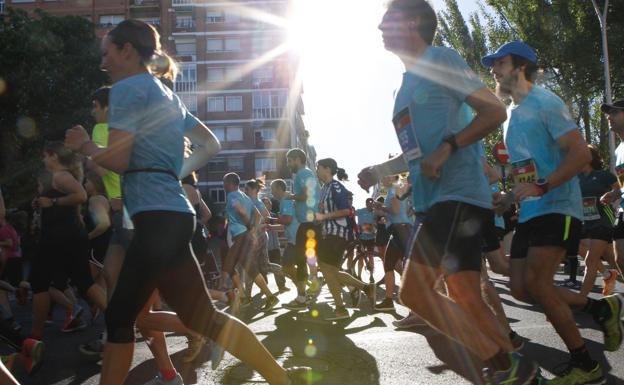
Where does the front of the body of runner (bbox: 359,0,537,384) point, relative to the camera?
to the viewer's left

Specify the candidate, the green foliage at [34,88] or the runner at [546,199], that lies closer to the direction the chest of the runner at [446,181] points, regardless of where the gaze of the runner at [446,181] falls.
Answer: the green foliage

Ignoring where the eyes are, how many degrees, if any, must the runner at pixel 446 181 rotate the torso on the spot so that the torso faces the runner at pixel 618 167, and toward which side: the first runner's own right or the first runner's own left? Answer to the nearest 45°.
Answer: approximately 135° to the first runner's own right

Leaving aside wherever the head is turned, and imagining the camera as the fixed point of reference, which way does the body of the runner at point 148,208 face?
to the viewer's left

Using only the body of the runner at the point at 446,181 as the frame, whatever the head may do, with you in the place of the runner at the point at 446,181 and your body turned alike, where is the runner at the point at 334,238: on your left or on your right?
on your right

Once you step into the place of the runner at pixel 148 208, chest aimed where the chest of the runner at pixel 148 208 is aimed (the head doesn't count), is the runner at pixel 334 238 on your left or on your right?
on your right

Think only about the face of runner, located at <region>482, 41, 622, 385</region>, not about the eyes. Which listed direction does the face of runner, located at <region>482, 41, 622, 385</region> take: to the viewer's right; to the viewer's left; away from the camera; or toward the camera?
to the viewer's left

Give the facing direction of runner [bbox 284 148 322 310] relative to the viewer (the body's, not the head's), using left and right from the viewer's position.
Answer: facing to the left of the viewer

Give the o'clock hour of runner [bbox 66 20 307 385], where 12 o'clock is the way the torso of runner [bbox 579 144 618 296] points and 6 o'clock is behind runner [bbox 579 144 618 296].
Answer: runner [bbox 66 20 307 385] is roughly at 11 o'clock from runner [bbox 579 144 618 296].

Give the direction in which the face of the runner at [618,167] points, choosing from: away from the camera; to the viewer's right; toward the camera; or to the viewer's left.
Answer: to the viewer's left

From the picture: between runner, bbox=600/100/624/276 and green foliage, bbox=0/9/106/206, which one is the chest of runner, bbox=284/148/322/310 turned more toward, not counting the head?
the green foliage

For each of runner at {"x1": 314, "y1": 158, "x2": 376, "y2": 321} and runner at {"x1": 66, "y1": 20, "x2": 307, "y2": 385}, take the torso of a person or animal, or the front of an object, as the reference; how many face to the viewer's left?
2

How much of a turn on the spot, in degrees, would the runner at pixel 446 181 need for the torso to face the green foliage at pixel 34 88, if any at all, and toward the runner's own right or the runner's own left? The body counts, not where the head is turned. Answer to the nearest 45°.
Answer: approximately 45° to the runner's own right

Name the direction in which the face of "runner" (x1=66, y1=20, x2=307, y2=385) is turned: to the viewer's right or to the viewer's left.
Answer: to the viewer's left
